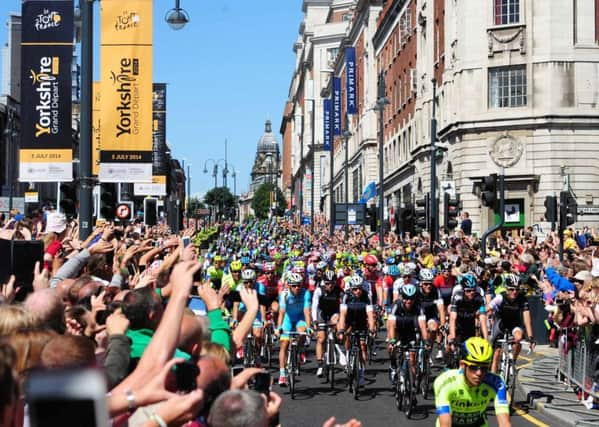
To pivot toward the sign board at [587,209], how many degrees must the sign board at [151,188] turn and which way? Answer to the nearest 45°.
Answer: approximately 90° to its left

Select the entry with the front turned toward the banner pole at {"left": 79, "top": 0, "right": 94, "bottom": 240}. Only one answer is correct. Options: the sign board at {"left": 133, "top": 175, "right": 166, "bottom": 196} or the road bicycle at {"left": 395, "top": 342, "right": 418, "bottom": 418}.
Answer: the sign board

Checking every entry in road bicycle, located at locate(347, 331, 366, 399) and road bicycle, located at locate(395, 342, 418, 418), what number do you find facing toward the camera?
2

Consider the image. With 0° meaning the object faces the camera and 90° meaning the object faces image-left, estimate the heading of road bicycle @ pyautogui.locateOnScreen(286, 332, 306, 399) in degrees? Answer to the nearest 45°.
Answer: approximately 0°

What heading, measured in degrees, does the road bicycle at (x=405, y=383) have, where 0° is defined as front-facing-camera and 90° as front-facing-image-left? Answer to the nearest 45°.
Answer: approximately 0°
